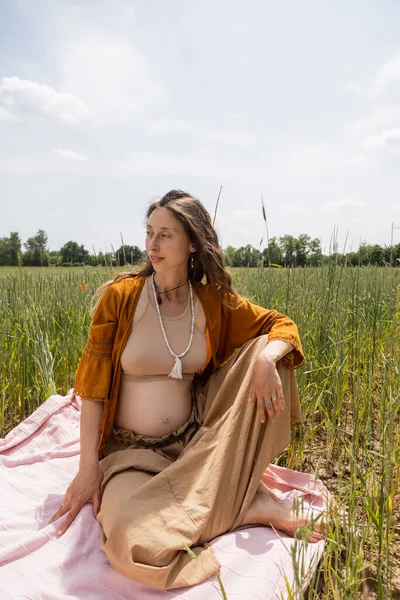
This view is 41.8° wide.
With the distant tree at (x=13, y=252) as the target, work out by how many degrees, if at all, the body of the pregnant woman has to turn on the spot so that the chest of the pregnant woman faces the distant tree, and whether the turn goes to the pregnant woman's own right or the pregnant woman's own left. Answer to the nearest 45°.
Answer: approximately 135° to the pregnant woman's own right

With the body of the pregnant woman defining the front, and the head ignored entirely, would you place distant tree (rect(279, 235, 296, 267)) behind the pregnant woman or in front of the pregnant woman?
behind

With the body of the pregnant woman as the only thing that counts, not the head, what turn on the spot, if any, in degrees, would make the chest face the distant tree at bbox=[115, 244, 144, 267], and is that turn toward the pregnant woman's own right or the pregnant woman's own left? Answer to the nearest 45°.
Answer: approximately 180°

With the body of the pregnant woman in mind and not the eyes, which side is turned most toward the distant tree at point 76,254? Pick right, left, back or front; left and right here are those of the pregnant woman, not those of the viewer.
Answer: back

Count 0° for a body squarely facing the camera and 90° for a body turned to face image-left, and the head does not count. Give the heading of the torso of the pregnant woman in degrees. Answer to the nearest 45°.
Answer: approximately 0°

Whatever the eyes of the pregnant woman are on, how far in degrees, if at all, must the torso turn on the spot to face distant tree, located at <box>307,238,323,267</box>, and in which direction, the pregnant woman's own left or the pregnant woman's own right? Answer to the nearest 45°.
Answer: approximately 135° to the pregnant woman's own left

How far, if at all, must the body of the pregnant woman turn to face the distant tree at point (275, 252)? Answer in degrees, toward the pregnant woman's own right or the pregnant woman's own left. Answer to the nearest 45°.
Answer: approximately 135° to the pregnant woman's own left
